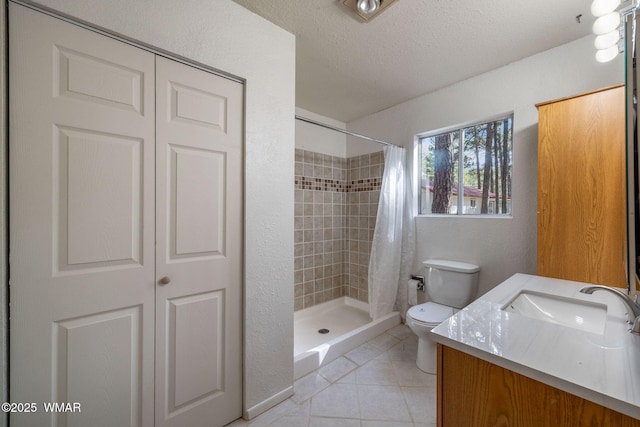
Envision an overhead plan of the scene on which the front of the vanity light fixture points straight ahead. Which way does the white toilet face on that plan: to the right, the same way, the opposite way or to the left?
to the left

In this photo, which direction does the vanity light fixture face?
to the viewer's left

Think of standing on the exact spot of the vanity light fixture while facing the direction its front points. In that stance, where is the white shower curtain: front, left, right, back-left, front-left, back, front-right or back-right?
front

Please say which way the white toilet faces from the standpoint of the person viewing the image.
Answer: facing the viewer and to the left of the viewer

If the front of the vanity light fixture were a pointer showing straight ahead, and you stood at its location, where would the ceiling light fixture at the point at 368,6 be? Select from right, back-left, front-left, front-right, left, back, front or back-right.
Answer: front-left

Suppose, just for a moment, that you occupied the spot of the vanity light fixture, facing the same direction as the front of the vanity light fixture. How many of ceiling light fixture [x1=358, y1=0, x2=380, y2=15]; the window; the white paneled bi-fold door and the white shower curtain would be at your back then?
0

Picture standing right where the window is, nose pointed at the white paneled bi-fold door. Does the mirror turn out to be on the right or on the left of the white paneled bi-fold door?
left

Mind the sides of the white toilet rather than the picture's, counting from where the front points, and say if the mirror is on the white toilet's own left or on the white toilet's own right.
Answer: on the white toilet's own left

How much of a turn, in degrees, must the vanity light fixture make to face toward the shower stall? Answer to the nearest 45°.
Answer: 0° — it already faces it

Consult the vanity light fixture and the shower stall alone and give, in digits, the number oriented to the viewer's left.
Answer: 1

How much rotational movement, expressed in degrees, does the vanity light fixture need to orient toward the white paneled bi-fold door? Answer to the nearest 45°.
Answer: approximately 45° to its left
